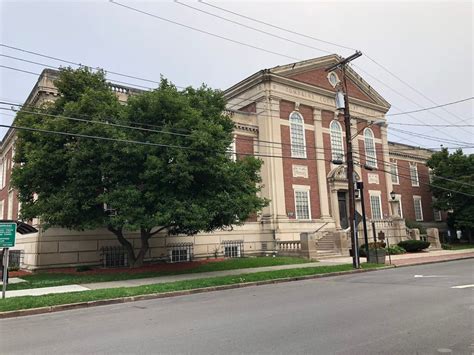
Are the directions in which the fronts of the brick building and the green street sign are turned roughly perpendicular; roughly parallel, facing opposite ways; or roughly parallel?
roughly parallel

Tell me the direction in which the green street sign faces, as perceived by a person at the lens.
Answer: facing the viewer

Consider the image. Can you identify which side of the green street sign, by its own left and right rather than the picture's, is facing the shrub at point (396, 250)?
left

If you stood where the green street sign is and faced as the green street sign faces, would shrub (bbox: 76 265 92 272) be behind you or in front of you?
behind

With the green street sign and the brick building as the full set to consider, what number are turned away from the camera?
0

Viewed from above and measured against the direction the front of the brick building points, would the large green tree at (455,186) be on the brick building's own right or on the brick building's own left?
on the brick building's own left
